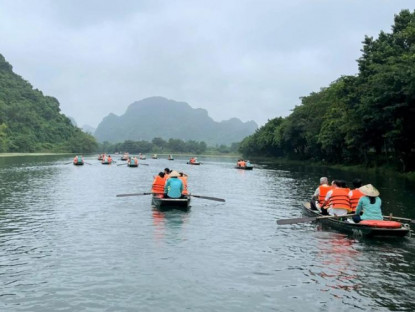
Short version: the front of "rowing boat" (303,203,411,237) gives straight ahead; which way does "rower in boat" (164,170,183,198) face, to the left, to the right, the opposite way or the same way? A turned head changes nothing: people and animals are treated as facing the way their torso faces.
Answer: the same way

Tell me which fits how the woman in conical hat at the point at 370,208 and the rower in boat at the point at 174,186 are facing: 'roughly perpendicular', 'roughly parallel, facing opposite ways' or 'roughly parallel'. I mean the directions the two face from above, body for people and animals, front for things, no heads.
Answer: roughly parallel

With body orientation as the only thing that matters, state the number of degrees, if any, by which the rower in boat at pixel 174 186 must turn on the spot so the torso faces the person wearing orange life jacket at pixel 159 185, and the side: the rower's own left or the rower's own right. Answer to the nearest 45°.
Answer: approximately 45° to the rower's own left

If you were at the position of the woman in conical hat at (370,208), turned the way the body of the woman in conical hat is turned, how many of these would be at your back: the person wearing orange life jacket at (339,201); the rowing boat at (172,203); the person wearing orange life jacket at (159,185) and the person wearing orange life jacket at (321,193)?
0

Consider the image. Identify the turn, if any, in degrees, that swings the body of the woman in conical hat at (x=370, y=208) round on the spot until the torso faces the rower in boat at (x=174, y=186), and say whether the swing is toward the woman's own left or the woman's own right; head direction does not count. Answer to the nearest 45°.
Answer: approximately 45° to the woman's own left

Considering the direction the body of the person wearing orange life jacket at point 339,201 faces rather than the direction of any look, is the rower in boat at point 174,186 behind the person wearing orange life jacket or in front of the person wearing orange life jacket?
in front

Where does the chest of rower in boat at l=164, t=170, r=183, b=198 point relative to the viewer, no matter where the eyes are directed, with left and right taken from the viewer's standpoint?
facing away from the viewer

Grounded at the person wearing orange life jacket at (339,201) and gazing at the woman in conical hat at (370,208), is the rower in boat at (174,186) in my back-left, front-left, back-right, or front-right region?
back-right

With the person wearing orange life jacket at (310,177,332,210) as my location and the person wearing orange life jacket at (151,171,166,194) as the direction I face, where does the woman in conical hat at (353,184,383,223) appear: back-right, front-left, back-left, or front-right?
back-left

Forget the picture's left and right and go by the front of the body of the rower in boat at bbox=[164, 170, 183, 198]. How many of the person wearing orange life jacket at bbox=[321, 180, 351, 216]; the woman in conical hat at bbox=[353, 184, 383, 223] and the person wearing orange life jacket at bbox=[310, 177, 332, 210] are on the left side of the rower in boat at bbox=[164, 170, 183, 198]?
0

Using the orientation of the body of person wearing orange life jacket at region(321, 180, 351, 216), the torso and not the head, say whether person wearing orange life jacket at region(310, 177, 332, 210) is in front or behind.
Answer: in front

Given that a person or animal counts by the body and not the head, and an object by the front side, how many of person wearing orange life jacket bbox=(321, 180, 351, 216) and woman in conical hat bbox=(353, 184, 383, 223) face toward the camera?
0

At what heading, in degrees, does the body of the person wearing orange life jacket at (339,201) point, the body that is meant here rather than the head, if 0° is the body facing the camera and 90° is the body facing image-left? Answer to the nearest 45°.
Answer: approximately 135°

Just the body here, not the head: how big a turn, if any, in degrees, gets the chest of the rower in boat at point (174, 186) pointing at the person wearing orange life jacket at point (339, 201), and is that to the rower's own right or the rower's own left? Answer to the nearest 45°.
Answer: approximately 135° to the rower's own right

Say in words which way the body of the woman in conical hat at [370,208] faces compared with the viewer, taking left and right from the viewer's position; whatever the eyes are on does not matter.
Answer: facing away from the viewer and to the left of the viewer

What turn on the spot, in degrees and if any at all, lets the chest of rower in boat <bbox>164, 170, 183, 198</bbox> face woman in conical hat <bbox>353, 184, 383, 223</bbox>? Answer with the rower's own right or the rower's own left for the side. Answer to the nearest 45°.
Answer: approximately 135° to the rower's own right

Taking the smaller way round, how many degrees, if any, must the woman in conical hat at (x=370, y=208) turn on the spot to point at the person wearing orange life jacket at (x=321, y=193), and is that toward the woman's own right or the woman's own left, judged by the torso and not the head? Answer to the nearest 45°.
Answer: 0° — they already face them
